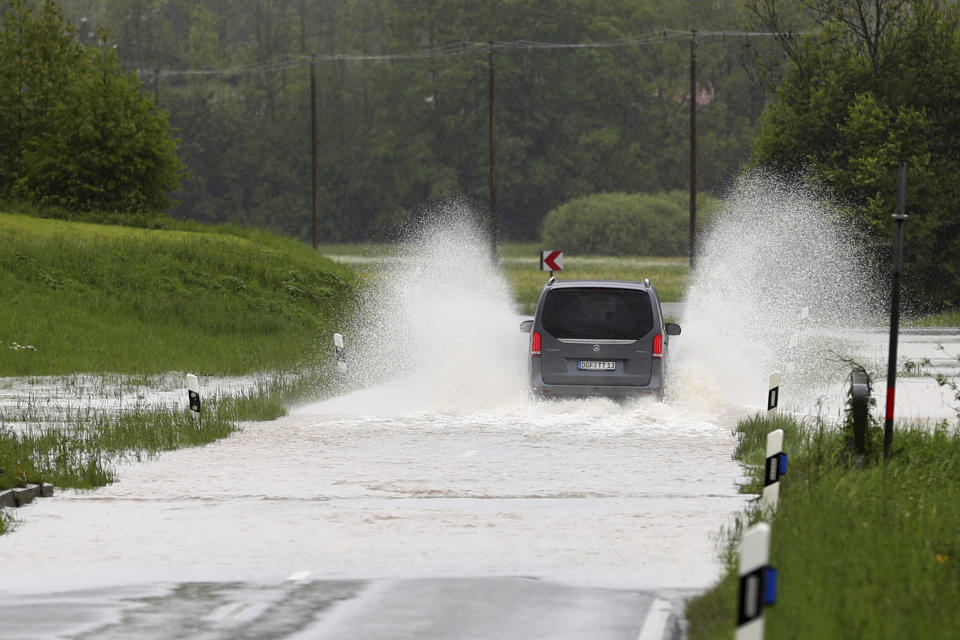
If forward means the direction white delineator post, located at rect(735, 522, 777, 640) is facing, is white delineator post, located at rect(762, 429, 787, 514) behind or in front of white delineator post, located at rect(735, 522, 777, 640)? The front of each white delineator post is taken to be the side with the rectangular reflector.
behind

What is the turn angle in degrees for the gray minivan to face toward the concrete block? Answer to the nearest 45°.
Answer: approximately 135° to its left

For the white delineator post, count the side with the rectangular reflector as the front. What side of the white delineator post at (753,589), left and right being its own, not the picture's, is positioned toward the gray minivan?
back

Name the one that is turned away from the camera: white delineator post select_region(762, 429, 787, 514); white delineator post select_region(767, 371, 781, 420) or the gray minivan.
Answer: the gray minivan

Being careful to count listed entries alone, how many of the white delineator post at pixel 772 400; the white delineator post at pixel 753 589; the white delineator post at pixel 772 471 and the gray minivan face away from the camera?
1

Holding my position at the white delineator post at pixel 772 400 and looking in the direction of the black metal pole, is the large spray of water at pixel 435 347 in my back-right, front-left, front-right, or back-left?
back-right

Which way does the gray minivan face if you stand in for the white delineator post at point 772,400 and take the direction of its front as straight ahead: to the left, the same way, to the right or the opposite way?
the opposite way

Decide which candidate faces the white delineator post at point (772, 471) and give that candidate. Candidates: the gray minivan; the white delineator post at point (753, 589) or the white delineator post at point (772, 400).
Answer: the white delineator post at point (772, 400)

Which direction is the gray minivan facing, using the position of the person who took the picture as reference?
facing away from the viewer

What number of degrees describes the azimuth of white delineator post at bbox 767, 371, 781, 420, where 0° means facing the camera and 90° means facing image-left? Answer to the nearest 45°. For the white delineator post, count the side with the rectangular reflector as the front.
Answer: approximately 0°

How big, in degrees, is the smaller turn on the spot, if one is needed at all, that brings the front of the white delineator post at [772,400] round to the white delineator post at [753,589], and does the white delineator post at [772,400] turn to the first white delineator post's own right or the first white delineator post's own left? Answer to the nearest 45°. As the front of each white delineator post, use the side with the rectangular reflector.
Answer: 0° — it already faces it

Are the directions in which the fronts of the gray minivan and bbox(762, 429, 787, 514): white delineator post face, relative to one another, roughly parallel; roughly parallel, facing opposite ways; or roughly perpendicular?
roughly parallel, facing opposite ways

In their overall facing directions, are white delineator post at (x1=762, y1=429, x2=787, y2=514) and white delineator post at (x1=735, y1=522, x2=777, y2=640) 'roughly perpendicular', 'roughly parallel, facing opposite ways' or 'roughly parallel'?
roughly parallel

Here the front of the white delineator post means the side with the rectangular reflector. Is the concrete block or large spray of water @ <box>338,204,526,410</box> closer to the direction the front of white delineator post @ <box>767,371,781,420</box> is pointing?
the concrete block

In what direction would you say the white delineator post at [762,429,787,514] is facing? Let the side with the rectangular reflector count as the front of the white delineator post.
toward the camera

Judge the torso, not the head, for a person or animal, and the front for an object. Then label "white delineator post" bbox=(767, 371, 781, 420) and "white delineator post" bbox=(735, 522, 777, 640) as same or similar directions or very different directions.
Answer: same or similar directions

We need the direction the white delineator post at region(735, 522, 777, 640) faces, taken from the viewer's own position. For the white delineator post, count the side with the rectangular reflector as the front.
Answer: facing the viewer

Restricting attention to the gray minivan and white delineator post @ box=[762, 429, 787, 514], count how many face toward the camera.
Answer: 1
